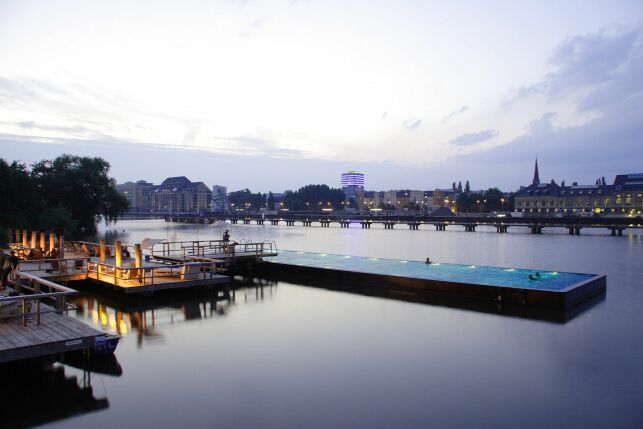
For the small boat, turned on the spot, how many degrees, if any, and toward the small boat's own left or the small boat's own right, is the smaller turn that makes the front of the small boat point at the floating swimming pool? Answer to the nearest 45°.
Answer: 0° — it already faces it

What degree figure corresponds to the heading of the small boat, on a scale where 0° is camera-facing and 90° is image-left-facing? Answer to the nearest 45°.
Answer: approximately 270°

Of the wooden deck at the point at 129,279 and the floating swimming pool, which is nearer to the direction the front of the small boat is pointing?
the floating swimming pool

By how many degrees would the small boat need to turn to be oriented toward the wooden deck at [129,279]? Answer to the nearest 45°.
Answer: approximately 90° to its left
